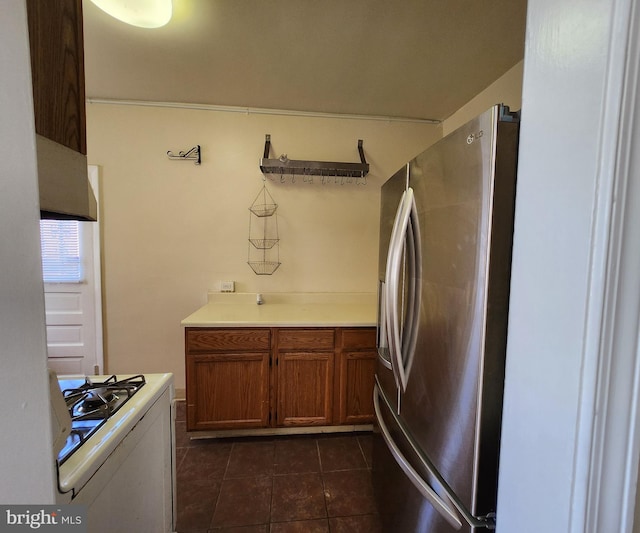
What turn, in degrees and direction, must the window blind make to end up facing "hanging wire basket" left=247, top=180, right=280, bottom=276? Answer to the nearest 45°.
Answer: approximately 45° to its left

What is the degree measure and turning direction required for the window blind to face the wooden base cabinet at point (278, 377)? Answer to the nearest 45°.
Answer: approximately 45° to its left

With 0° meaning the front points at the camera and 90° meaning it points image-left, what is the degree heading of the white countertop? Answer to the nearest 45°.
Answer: approximately 0°

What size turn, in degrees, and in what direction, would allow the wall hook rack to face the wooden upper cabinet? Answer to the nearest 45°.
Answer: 0° — it already faces it

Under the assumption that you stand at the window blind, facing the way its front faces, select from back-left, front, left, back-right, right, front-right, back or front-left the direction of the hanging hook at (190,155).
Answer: front-left

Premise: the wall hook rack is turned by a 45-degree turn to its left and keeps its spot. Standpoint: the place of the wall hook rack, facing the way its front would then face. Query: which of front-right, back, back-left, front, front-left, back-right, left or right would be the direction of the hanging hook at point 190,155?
back-right

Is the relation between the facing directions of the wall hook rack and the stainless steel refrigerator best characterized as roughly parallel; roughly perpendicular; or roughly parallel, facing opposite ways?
roughly perpendicular

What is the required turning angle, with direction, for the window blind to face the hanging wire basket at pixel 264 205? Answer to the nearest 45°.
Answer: approximately 45° to its left

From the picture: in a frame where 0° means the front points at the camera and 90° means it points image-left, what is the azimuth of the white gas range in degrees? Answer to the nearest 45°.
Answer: approximately 225°
